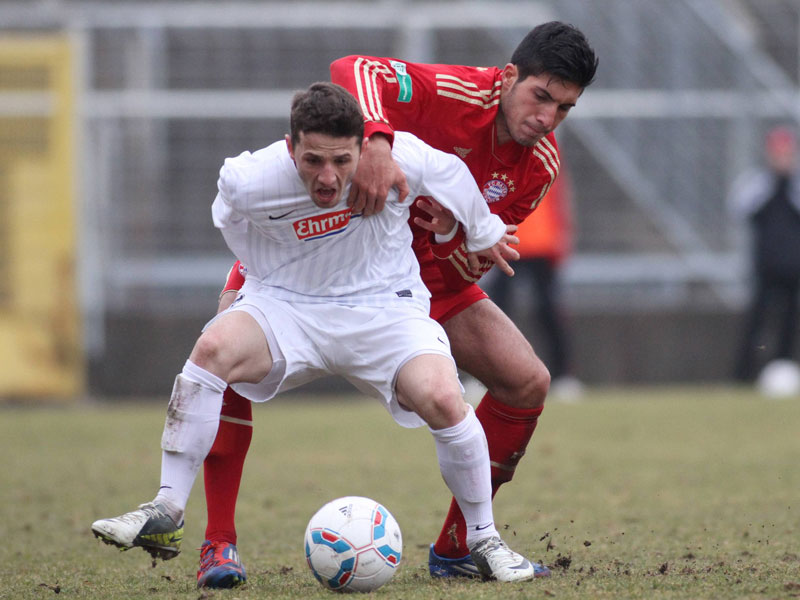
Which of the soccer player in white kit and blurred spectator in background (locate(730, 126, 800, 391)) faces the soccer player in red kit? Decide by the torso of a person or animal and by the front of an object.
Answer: the blurred spectator in background

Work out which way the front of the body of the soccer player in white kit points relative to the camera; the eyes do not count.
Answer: toward the camera

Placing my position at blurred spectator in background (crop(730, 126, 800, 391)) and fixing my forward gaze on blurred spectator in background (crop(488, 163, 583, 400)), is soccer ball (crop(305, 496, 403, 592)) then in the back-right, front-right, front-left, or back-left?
front-left

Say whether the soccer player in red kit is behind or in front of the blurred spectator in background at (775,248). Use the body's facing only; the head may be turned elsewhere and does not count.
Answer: in front

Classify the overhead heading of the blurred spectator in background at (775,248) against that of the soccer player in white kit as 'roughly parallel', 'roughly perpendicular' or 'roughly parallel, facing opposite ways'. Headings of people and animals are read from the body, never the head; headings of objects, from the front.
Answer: roughly parallel

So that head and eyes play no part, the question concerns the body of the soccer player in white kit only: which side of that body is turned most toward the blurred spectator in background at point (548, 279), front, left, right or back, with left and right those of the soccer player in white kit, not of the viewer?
back

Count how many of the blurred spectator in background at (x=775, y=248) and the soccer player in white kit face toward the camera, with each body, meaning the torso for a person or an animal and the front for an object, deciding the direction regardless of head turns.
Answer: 2

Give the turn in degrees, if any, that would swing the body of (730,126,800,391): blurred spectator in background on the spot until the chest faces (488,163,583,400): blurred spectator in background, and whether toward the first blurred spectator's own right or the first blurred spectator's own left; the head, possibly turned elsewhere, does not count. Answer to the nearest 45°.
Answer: approximately 45° to the first blurred spectator's own right

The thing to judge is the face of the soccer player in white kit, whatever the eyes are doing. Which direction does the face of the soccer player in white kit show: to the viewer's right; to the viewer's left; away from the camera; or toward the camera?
toward the camera

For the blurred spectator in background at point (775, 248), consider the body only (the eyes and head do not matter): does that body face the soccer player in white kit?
yes

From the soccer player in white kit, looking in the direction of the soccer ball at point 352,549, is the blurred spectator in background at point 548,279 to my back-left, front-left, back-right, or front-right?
back-left

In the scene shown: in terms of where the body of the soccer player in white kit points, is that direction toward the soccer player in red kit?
no

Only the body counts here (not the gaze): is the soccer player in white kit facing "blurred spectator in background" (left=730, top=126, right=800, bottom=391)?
no

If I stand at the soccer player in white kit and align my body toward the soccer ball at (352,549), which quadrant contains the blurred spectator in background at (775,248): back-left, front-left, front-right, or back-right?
back-left

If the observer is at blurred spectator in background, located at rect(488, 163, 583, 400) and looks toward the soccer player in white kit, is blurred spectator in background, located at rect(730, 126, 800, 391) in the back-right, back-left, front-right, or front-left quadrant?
back-left
